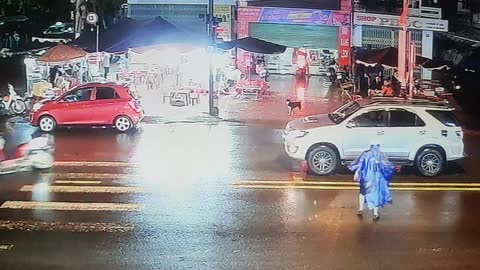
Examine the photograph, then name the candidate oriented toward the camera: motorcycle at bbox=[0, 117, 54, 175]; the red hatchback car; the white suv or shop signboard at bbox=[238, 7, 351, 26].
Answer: the shop signboard

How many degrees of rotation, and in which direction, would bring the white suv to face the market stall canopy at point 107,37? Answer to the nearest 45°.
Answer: approximately 45° to its right

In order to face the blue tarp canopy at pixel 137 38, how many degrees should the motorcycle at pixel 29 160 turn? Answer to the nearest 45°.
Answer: approximately 90° to its right

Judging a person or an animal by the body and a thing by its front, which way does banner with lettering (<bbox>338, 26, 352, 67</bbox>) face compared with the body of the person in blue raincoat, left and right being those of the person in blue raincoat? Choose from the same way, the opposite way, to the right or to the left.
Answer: the opposite way

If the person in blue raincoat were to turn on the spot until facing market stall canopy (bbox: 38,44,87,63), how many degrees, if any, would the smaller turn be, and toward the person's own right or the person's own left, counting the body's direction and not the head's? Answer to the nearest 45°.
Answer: approximately 45° to the person's own left

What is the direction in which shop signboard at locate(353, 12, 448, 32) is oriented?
toward the camera

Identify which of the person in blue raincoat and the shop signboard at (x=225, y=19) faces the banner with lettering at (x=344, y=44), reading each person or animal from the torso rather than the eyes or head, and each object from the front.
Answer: the person in blue raincoat

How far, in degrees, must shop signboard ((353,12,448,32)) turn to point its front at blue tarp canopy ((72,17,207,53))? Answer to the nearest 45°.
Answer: approximately 45° to its right

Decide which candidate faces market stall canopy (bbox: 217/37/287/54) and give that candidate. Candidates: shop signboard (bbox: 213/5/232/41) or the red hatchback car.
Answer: the shop signboard

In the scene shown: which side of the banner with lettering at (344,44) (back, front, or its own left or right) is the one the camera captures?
front

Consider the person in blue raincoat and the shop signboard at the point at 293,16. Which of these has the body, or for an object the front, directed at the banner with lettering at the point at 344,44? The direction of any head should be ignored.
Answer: the person in blue raincoat

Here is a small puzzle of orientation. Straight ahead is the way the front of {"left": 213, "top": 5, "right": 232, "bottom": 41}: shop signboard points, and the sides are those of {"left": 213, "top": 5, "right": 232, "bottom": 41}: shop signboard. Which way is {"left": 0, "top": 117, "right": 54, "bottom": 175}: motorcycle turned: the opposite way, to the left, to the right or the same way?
to the right

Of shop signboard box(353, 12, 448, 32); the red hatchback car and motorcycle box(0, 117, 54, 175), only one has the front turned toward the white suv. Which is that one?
the shop signboard

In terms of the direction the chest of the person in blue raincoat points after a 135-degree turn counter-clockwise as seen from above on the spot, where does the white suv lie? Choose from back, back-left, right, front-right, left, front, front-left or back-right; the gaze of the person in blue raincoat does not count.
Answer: back-right

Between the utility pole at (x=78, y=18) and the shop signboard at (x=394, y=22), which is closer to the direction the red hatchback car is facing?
the utility pole

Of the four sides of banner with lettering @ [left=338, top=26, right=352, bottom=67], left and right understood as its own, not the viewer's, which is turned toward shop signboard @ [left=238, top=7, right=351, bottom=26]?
right

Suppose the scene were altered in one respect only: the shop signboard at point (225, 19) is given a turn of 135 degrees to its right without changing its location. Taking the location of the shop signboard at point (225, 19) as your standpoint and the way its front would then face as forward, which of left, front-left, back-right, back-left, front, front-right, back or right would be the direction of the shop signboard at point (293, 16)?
back-right
